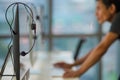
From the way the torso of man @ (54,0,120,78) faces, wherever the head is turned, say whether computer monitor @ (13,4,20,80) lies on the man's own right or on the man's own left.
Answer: on the man's own left

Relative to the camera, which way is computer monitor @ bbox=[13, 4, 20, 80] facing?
to the viewer's right

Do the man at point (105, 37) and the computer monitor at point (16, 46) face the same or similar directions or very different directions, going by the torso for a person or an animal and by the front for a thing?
very different directions

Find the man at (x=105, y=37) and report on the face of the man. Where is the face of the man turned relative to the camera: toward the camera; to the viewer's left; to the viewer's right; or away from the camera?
to the viewer's left

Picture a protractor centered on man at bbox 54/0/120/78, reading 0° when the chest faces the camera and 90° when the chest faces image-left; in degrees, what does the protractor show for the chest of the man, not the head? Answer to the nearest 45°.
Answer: approximately 90°

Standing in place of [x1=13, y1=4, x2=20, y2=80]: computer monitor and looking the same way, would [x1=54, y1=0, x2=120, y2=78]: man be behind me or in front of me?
in front

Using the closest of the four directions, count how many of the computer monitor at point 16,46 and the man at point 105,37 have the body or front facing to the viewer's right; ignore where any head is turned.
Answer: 1
